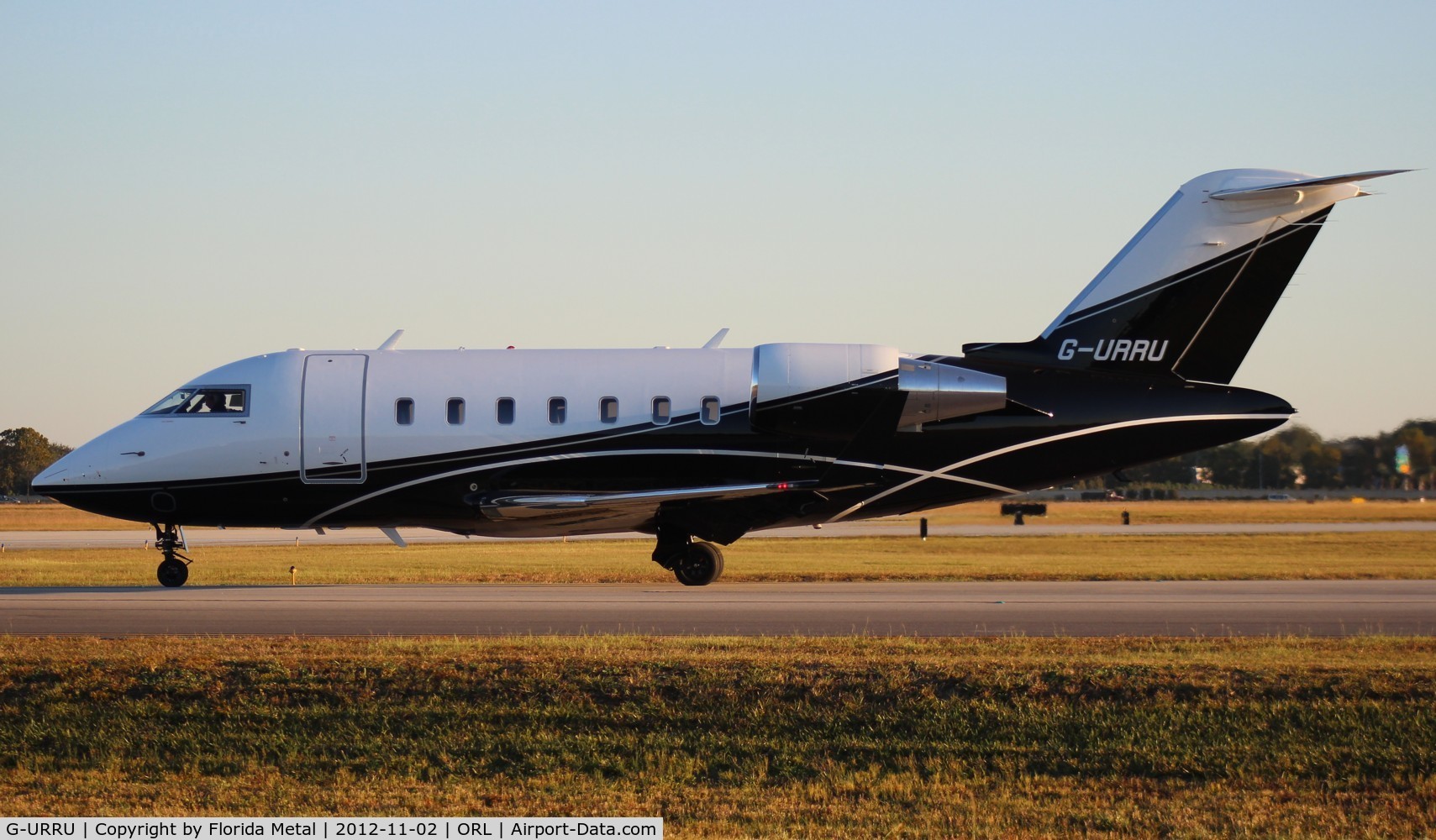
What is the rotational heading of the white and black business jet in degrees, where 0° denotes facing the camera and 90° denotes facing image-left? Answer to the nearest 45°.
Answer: approximately 90°
